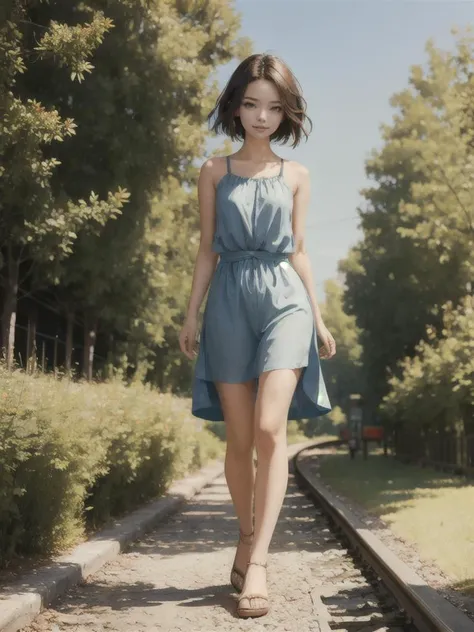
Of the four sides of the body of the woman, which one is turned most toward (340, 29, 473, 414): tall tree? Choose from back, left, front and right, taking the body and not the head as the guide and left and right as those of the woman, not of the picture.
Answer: back

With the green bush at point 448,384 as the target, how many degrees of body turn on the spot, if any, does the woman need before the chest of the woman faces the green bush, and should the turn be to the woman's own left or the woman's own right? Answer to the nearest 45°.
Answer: approximately 180°

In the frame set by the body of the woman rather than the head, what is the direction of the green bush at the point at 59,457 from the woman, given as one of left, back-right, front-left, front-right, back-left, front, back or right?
back-right

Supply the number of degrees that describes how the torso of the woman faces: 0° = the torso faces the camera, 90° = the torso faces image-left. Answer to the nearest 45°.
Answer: approximately 0°

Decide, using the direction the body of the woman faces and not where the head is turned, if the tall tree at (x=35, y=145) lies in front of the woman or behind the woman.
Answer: behind
